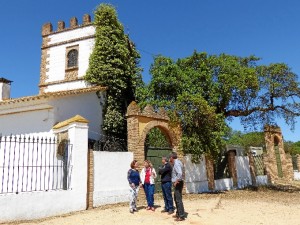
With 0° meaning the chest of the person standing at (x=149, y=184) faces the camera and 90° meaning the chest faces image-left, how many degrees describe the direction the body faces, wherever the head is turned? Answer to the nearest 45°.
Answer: approximately 0°

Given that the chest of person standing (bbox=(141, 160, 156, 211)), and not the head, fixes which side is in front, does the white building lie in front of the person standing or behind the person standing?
behind

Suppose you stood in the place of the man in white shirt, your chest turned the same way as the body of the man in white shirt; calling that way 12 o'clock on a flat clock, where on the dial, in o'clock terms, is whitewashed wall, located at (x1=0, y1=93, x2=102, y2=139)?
The whitewashed wall is roughly at 1 o'clock from the man in white shirt.

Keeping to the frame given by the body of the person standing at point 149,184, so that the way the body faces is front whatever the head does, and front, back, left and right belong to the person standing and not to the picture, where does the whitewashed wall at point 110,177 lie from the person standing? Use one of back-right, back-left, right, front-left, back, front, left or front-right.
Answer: back-right

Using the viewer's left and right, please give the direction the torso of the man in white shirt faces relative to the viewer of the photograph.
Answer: facing to the left of the viewer

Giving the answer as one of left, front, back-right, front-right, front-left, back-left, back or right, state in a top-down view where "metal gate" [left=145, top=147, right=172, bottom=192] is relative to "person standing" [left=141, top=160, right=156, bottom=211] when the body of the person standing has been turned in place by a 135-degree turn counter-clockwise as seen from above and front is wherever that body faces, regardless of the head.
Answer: front-left

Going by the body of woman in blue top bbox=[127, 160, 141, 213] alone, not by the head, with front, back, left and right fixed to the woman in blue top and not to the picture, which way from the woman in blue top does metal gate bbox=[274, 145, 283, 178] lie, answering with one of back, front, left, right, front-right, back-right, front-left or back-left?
left

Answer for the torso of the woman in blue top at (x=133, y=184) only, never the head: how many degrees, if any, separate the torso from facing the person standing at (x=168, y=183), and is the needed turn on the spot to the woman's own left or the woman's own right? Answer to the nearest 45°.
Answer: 0° — they already face them

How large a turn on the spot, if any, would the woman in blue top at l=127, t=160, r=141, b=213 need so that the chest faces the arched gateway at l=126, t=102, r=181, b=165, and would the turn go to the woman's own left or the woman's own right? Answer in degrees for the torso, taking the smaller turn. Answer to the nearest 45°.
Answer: approximately 135° to the woman's own left

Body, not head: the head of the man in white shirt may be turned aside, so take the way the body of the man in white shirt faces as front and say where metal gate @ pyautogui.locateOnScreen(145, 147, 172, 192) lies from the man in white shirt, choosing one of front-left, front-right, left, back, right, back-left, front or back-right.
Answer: right

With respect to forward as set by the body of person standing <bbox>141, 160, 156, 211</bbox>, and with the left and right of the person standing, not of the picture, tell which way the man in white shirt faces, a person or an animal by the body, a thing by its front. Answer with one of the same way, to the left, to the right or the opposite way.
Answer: to the right
